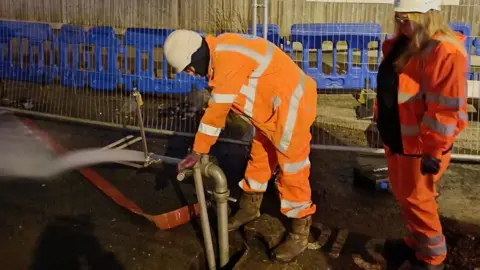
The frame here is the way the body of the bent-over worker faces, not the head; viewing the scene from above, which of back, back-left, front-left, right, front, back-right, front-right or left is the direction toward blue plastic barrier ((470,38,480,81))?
back-right

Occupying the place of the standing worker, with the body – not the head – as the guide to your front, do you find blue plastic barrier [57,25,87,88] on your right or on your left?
on your right

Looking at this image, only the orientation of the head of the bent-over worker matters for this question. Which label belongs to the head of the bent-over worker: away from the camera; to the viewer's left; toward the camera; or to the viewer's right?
to the viewer's left

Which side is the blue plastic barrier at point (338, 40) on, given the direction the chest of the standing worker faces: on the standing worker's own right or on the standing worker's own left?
on the standing worker's own right

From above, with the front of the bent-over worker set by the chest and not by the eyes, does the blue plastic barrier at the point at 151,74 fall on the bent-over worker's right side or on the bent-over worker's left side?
on the bent-over worker's right side

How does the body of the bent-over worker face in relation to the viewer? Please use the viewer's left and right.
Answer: facing to the left of the viewer

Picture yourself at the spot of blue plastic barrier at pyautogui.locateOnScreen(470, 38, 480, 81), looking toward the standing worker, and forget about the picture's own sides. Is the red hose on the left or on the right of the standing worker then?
right

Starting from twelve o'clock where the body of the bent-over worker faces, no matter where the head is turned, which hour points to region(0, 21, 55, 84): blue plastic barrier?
The blue plastic barrier is roughly at 2 o'clock from the bent-over worker.
